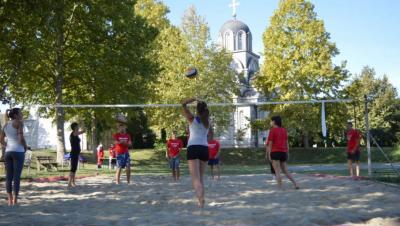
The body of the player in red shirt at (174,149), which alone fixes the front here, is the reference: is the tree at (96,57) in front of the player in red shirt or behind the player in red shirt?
behind

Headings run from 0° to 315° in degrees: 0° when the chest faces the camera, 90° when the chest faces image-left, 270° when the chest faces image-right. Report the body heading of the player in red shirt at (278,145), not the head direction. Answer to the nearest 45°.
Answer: approximately 135°

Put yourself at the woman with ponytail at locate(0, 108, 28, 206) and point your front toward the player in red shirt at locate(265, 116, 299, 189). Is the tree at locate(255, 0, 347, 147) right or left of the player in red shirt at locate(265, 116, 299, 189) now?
left

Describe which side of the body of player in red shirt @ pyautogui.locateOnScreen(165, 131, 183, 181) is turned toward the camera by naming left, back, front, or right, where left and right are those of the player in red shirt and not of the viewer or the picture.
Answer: front

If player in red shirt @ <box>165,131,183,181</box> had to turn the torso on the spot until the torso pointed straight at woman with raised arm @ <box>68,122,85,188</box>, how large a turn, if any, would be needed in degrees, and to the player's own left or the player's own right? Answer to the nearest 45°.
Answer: approximately 45° to the player's own right

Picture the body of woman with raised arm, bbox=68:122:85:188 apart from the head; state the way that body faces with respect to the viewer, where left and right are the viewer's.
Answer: facing to the right of the viewer

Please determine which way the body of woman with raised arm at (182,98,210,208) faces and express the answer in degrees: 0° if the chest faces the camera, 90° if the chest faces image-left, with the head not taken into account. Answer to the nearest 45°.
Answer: approximately 180°

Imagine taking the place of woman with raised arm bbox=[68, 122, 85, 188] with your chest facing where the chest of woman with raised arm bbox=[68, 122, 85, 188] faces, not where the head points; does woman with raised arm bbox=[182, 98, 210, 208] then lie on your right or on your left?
on your right

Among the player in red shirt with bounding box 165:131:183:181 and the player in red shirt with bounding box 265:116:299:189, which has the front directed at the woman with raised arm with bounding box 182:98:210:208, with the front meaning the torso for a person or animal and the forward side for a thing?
the player in red shirt with bounding box 165:131:183:181

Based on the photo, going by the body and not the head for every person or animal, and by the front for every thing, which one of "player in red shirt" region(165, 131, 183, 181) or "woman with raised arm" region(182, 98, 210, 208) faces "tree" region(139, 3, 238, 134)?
the woman with raised arm

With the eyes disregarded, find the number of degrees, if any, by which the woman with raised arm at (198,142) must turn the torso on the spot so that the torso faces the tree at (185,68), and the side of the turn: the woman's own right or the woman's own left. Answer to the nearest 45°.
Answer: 0° — they already face it

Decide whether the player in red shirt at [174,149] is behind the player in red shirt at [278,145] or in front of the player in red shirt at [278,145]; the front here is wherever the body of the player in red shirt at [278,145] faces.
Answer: in front

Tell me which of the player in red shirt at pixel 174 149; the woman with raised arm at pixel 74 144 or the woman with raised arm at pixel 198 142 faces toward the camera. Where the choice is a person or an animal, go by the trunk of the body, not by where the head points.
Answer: the player in red shirt

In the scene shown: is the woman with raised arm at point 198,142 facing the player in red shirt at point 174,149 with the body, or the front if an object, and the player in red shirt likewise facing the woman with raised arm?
yes

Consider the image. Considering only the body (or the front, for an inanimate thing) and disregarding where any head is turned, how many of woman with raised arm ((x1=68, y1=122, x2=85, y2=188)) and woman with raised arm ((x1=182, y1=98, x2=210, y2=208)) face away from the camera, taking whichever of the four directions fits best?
1

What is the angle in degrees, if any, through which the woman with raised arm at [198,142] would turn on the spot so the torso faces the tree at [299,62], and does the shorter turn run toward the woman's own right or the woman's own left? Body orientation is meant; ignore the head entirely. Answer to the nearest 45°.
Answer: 0° — they already face it

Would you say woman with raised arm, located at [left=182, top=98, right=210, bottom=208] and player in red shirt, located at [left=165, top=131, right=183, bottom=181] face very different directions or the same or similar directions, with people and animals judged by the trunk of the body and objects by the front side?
very different directions
